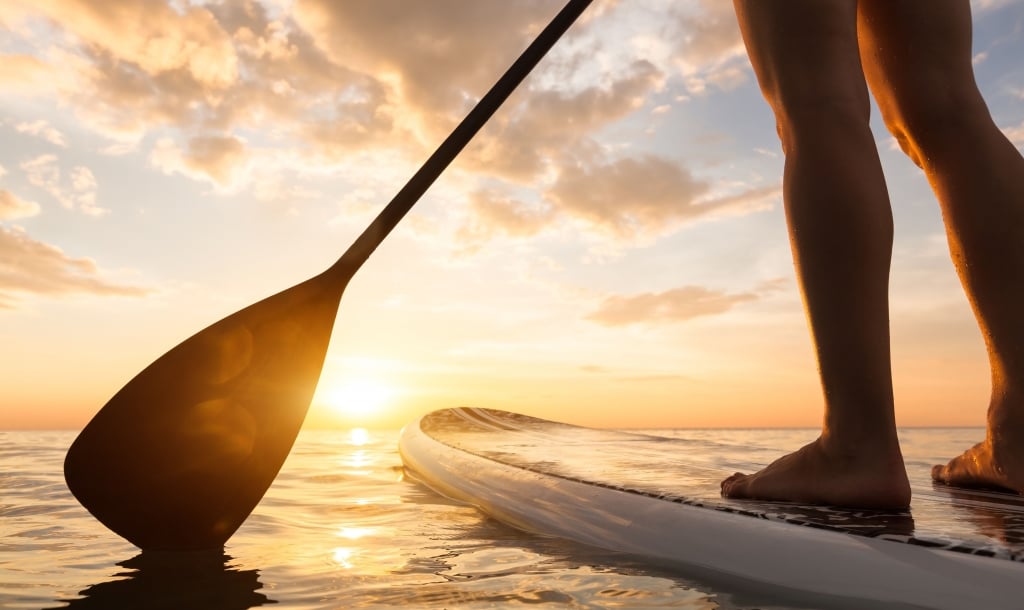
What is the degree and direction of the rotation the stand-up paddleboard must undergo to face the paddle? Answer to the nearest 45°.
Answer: approximately 45° to its left

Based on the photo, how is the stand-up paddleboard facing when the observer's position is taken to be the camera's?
facing away from the viewer and to the left of the viewer
